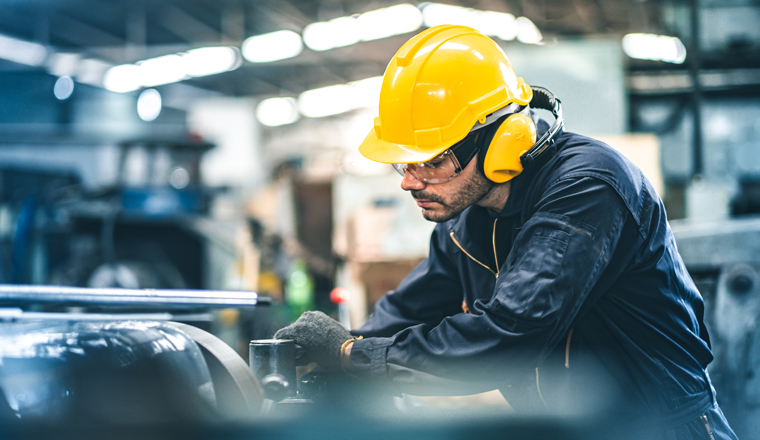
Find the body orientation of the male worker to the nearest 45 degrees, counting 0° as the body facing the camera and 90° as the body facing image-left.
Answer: approximately 45°

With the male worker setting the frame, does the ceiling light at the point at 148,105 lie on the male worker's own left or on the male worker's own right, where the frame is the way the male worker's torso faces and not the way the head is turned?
on the male worker's own right

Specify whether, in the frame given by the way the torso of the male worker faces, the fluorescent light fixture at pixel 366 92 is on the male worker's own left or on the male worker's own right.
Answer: on the male worker's own right

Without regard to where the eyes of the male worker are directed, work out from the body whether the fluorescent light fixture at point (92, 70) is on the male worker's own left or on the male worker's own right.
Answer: on the male worker's own right

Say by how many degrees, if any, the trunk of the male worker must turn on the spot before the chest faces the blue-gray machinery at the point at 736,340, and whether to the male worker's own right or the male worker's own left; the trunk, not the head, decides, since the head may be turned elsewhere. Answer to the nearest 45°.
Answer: approximately 180°

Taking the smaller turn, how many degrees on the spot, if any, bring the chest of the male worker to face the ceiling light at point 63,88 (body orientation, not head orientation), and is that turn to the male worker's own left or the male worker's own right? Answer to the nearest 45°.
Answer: approximately 90° to the male worker's own right

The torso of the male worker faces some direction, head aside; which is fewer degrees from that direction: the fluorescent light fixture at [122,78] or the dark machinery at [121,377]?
the dark machinery

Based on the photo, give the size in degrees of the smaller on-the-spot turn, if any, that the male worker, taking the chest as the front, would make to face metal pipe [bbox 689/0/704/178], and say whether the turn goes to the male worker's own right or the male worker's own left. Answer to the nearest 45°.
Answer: approximately 135° to the male worker's own right
